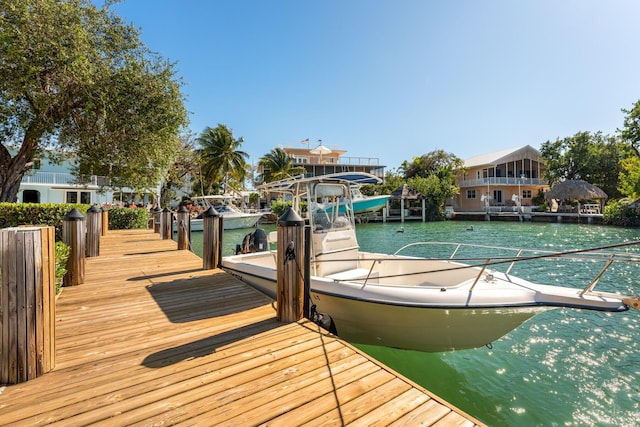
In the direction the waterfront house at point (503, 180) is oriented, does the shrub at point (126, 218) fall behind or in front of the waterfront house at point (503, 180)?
in front

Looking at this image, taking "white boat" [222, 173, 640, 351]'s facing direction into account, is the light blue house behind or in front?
behind

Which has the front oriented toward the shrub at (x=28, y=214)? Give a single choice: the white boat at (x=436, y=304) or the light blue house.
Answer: the light blue house

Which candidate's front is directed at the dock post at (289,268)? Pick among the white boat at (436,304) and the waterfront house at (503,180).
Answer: the waterfront house

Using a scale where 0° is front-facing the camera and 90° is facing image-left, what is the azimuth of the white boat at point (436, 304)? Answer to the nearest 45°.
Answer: approximately 315°

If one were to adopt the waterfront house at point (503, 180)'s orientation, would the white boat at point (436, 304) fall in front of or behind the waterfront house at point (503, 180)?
in front

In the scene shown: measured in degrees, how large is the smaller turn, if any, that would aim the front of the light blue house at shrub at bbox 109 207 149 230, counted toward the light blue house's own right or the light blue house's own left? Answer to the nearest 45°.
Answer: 0° — it already faces it

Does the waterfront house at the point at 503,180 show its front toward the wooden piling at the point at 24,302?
yes

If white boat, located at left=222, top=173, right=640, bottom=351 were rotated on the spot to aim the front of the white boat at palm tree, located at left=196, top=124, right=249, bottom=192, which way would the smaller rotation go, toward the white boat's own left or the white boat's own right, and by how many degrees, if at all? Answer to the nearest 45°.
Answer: approximately 180°
